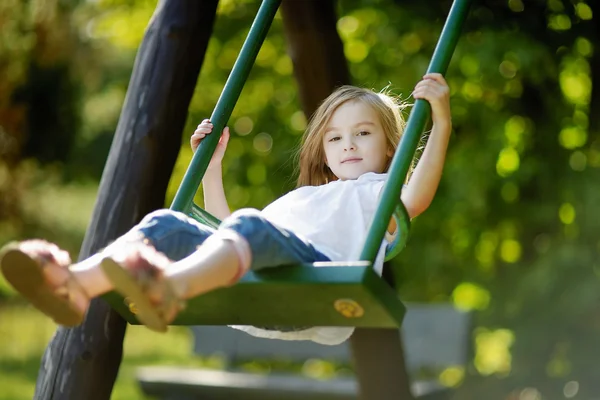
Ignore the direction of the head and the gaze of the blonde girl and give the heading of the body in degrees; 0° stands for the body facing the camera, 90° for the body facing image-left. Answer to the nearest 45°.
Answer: approximately 45°

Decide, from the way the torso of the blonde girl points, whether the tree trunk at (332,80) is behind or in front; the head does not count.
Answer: behind
